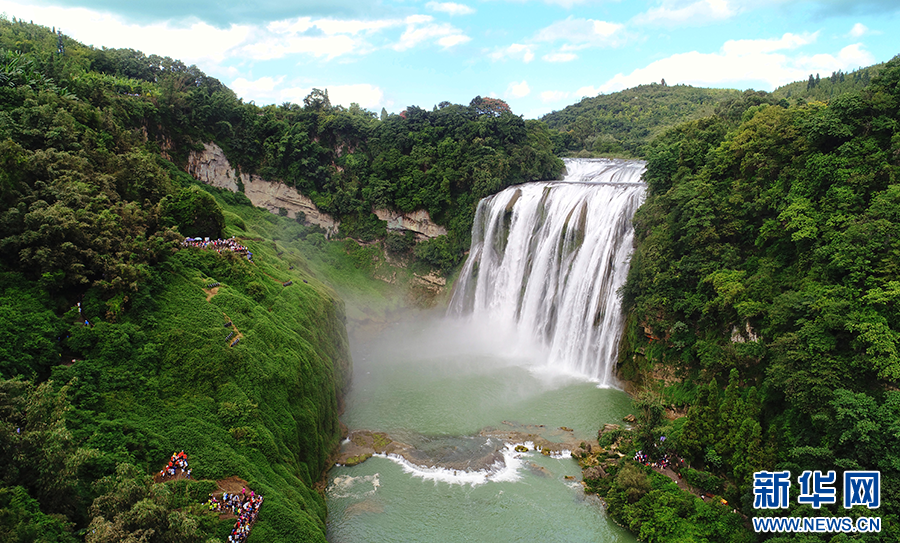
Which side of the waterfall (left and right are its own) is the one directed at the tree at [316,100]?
right

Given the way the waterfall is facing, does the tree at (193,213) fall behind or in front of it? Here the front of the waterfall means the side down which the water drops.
in front

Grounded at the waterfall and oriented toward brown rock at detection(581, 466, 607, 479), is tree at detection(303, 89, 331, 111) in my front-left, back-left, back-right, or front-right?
back-right

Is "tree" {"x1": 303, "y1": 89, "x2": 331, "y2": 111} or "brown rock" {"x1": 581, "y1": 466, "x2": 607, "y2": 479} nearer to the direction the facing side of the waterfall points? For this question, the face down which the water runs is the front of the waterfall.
the brown rock

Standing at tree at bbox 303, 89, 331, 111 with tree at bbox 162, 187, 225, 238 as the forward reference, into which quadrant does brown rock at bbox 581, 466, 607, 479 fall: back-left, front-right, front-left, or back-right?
front-left

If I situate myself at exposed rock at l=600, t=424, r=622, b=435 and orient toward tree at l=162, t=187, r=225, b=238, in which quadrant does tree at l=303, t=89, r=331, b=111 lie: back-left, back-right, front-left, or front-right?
front-right

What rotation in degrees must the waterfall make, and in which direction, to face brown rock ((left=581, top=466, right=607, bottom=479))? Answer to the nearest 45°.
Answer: approximately 45° to its left

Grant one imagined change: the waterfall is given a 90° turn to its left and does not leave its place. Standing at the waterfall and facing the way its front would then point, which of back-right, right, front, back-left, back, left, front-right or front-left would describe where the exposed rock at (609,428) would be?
front-right
